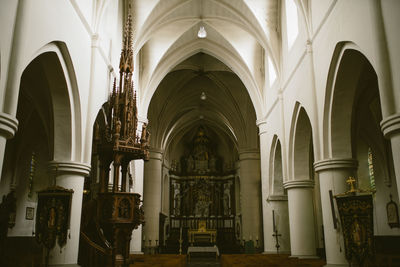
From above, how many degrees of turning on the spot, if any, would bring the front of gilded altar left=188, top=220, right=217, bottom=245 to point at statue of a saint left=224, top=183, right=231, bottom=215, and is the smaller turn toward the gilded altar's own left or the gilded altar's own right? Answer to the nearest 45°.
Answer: approximately 135° to the gilded altar's own left

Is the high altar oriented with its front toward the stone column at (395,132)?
yes

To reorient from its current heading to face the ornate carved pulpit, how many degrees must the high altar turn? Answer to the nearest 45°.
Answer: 0° — it already faces it

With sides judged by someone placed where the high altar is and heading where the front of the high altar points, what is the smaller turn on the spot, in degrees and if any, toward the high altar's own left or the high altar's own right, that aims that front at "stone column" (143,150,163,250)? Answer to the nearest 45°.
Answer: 0° — it already faces it

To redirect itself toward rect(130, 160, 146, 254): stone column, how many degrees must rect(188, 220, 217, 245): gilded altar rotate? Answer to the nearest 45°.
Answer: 0° — it already faces it

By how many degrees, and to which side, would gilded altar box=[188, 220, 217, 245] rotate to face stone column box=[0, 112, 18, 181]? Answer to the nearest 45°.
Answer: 0° — it already faces it

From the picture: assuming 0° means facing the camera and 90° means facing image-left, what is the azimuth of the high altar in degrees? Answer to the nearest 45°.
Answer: approximately 0°
